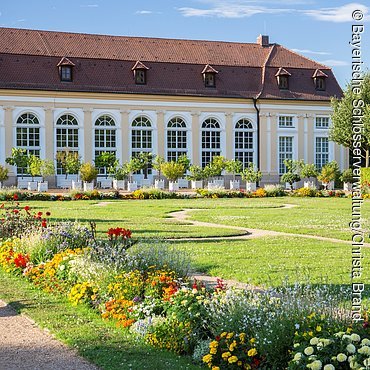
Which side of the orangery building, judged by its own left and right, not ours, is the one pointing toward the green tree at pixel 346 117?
left

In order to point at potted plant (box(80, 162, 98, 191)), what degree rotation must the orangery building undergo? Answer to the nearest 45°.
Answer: approximately 45° to its right

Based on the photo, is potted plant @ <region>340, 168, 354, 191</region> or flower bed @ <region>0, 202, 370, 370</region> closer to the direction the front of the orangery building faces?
the flower bed

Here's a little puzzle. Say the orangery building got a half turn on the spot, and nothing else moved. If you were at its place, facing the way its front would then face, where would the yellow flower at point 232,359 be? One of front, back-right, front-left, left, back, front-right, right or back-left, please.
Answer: back

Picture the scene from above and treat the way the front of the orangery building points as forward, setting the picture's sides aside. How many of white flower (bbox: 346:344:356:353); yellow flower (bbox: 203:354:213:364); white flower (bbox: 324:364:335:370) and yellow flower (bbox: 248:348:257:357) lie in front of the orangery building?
4

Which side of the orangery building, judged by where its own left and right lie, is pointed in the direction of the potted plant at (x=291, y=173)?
left

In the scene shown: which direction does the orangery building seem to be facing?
toward the camera

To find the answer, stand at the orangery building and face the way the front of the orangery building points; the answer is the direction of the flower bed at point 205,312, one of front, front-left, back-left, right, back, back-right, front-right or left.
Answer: front

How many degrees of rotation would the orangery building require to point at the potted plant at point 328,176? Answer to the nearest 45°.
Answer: approximately 90° to its left

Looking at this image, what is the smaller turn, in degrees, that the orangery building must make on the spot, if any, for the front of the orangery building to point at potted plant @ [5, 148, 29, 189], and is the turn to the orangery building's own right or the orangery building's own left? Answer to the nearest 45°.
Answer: approximately 45° to the orangery building's own right

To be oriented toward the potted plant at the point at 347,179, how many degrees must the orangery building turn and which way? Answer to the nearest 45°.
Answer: approximately 90° to its left

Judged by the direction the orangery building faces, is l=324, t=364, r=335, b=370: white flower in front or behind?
in front

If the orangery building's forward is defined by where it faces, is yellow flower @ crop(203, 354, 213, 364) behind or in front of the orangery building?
in front
